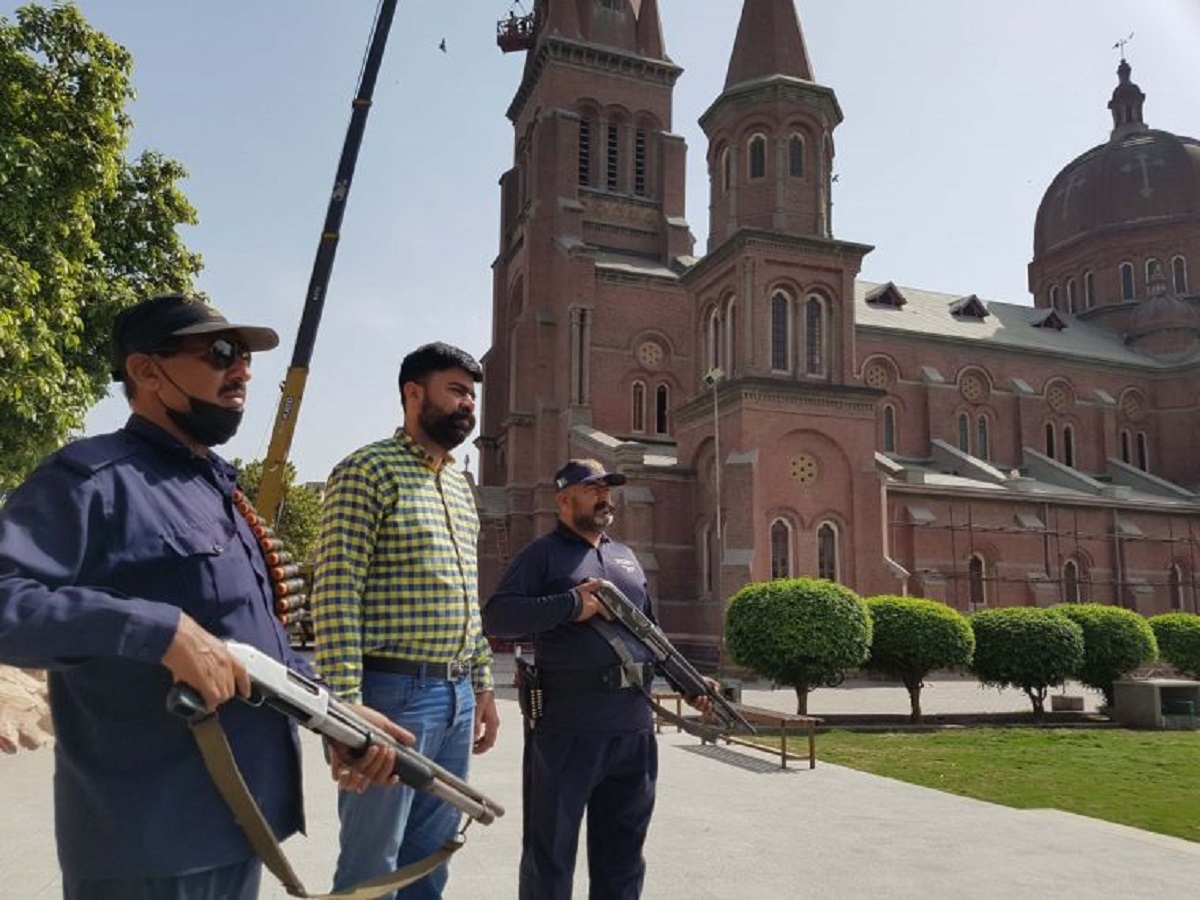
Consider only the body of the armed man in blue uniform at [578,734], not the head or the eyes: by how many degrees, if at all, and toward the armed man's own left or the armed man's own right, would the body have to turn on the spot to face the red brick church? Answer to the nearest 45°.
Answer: approximately 135° to the armed man's own left

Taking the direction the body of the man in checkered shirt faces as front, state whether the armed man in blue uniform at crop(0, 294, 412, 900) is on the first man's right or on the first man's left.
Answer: on the first man's right

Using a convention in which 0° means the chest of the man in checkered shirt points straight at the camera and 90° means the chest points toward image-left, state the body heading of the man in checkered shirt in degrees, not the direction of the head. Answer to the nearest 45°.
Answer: approximately 315°

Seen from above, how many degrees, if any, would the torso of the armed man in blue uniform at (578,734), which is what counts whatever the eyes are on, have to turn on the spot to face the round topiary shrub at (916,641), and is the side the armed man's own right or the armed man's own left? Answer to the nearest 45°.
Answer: approximately 90° to the armed man's own left

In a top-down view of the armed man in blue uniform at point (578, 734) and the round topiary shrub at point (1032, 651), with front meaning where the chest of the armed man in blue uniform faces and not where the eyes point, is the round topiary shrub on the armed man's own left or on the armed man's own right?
on the armed man's own left

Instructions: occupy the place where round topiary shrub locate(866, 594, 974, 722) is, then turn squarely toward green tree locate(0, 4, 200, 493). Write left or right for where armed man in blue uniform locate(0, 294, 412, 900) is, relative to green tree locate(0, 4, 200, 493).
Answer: left

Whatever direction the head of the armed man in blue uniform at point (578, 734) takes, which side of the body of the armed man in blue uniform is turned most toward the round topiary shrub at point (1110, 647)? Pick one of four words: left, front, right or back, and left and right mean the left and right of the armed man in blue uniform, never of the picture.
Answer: left

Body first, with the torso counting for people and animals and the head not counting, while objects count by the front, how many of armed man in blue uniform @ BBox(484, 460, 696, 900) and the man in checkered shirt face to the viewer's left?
0

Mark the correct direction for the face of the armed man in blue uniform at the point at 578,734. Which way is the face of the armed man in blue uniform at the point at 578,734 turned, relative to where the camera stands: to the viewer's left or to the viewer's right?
to the viewer's right

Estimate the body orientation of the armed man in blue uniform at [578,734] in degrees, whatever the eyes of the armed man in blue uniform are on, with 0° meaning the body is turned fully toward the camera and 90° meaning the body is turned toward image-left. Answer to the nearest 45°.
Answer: approximately 315°

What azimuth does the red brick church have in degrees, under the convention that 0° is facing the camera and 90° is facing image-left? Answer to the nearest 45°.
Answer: approximately 45°

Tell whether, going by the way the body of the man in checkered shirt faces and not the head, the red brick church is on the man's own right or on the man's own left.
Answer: on the man's own left

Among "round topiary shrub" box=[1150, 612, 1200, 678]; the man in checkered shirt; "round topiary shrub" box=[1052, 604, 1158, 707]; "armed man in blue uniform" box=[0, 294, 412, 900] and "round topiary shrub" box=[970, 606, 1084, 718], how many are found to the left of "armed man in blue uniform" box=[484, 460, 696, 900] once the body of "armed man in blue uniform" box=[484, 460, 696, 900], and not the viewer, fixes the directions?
3
